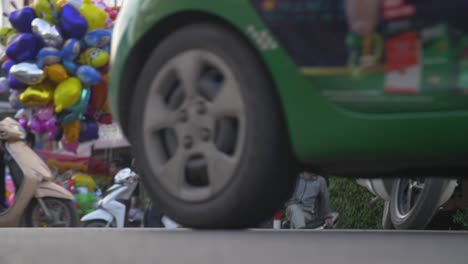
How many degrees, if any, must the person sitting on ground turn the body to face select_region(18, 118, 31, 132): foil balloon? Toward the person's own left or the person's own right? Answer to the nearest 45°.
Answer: approximately 90° to the person's own right

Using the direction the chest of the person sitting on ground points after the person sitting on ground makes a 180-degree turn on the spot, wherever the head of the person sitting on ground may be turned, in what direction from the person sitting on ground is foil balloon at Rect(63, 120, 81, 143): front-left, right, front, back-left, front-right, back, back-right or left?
left

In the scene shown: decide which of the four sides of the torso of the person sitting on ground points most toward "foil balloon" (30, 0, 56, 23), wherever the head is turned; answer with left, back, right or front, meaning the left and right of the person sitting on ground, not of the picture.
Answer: right

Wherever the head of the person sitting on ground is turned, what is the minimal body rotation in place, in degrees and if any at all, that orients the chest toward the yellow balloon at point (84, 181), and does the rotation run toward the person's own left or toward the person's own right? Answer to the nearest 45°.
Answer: approximately 90° to the person's own right

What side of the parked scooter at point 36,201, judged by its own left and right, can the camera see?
right

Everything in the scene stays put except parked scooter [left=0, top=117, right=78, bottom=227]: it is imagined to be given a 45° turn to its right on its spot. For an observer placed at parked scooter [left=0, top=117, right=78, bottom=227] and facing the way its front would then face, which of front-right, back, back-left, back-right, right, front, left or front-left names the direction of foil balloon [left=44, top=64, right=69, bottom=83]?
back-left

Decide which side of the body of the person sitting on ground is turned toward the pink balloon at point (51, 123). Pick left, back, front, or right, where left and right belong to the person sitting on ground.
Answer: right

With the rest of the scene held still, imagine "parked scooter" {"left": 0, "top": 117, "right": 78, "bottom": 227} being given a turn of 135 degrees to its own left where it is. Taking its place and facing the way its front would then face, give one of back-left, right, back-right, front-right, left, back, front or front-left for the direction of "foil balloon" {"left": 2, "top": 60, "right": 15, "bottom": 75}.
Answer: front-right

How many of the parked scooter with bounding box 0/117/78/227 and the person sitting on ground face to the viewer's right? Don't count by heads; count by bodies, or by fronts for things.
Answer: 1

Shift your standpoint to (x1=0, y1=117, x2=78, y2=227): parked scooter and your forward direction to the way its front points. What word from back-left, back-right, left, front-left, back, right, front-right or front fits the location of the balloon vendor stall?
left

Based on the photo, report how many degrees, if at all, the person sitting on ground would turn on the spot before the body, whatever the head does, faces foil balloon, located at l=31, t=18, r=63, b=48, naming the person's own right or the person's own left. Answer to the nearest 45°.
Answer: approximately 90° to the person's own right

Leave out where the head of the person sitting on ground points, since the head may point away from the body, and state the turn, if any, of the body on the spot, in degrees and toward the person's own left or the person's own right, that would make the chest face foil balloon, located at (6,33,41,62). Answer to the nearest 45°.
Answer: approximately 90° to the person's own right
